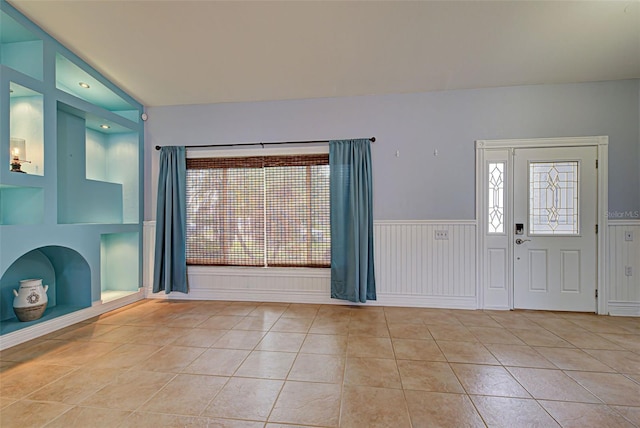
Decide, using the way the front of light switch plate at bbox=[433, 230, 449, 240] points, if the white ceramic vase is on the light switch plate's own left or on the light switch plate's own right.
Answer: on the light switch plate's own right

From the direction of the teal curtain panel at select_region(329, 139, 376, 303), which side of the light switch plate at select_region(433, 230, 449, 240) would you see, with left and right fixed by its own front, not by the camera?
right

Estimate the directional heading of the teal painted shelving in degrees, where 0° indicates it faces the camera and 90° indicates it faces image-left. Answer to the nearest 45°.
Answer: approximately 315°

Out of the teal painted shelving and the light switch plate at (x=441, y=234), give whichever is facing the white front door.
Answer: the teal painted shelving

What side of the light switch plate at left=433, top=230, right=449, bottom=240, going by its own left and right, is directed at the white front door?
left

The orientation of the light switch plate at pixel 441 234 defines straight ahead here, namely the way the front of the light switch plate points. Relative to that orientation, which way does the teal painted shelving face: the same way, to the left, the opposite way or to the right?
to the left

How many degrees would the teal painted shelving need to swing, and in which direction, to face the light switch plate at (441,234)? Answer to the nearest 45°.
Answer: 0° — it already faces it

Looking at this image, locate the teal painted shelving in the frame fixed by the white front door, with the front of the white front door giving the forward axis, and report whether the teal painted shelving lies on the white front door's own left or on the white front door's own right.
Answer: on the white front door's own right

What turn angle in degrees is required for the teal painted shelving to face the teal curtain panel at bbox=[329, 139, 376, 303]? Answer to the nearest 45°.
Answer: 0° — it already faces it
